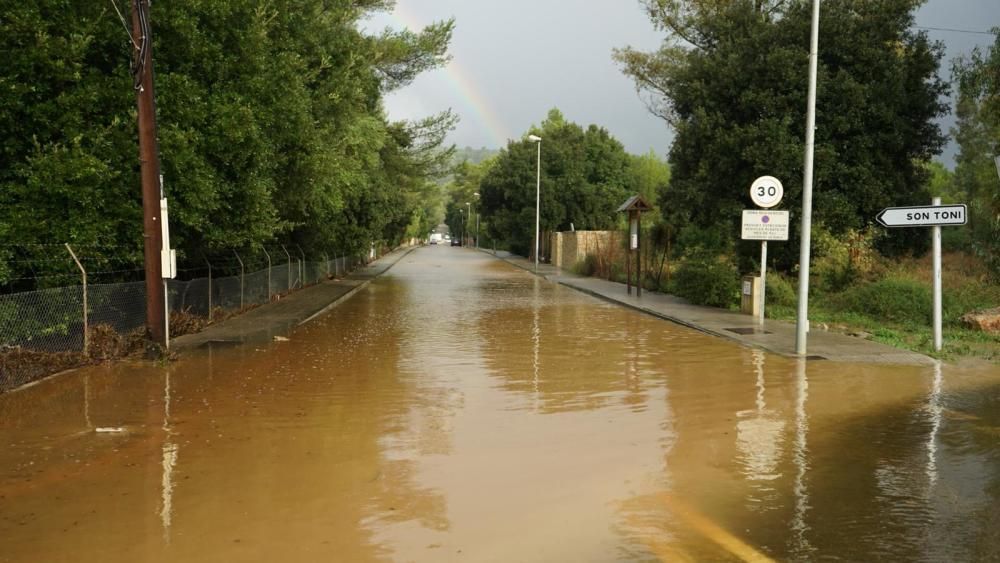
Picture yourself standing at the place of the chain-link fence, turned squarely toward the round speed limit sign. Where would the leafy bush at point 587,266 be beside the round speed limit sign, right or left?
left

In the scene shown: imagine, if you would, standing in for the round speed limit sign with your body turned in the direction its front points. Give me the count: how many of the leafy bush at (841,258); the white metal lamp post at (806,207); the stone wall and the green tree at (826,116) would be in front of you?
1

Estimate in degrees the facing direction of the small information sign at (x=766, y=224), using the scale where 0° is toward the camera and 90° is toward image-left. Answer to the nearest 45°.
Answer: approximately 0°

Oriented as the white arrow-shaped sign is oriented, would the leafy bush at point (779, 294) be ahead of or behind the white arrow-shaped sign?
behind

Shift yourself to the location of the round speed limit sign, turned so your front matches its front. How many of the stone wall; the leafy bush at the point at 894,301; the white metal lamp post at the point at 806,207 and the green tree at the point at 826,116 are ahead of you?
1

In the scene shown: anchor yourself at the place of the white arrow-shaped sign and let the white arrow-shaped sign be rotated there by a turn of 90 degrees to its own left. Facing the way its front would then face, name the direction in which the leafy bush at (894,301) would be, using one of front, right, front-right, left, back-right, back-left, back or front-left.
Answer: left

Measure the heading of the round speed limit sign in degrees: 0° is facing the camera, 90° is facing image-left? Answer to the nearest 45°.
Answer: approximately 0°

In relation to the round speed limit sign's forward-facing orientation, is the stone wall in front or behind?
behind

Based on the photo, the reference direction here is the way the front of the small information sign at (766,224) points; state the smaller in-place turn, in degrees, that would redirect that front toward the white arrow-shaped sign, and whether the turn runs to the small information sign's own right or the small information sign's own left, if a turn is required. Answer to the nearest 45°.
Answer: approximately 45° to the small information sign's own left

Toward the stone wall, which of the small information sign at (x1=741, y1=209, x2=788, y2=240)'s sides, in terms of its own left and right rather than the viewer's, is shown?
back

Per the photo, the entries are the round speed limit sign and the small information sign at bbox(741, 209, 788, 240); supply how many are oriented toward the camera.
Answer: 2
